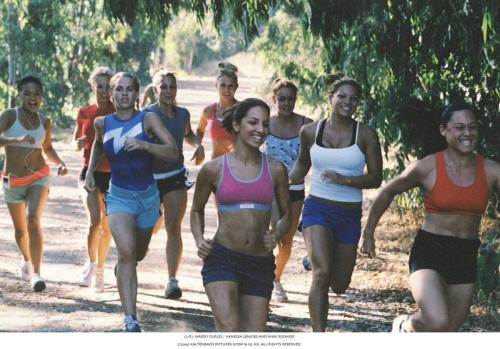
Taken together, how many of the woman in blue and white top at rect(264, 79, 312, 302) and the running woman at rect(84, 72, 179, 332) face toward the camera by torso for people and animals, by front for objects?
2

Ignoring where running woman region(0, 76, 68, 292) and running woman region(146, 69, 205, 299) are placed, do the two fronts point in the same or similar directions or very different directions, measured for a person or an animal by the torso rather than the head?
same or similar directions

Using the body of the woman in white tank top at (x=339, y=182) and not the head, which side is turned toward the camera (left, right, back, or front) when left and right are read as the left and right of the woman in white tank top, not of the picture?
front

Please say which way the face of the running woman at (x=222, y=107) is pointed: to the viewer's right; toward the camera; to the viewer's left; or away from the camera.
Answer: toward the camera

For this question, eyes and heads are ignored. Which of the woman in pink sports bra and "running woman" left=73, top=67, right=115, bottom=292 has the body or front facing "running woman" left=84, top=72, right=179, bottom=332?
"running woman" left=73, top=67, right=115, bottom=292

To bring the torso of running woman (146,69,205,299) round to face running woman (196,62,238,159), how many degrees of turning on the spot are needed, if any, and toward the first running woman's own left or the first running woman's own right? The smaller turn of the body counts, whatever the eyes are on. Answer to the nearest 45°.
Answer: approximately 135° to the first running woman's own left

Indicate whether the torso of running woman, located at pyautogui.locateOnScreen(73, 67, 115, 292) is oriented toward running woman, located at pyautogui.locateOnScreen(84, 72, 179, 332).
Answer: yes

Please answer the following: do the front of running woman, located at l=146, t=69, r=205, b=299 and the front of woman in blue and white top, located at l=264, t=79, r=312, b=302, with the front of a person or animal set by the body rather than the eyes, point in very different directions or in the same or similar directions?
same or similar directions

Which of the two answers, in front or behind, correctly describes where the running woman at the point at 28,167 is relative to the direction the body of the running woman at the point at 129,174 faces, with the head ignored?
behind

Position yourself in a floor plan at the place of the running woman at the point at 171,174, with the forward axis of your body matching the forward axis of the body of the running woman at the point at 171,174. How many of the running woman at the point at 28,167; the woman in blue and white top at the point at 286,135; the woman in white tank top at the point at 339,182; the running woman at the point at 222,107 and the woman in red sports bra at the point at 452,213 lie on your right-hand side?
1

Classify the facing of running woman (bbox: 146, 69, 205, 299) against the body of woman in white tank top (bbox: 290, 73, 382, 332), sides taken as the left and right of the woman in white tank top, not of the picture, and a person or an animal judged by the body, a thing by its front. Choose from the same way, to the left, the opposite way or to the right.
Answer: the same way

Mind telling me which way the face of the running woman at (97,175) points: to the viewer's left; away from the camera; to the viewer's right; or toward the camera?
toward the camera

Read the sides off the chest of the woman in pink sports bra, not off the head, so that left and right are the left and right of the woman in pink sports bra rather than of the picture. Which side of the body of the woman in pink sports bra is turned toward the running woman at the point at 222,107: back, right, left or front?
back

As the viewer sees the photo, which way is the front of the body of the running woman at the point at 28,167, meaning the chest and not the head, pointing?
toward the camera

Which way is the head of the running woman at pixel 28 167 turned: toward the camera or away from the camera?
toward the camera

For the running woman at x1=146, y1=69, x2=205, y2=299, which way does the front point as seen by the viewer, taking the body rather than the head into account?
toward the camera

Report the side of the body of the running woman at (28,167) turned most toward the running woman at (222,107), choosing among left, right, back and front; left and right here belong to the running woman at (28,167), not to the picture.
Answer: left
